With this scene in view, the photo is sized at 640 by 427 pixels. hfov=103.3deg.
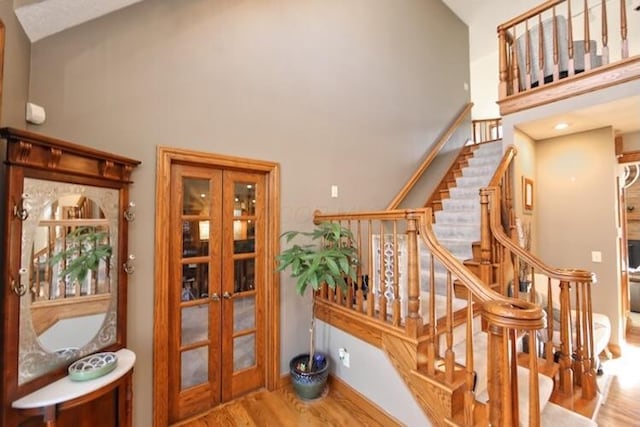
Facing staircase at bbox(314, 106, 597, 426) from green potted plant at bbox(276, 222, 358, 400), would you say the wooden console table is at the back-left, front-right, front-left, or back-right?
back-right

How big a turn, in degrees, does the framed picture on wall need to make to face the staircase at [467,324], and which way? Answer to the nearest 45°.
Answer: approximately 45° to its right

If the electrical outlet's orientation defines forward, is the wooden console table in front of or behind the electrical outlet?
in front

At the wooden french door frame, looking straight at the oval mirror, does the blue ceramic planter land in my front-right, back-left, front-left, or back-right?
back-left

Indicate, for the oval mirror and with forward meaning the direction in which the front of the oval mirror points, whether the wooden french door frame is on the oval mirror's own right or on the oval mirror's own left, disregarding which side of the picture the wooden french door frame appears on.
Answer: on the oval mirror's own left

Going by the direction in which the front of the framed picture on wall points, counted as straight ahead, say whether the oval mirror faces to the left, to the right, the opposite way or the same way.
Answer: to the left

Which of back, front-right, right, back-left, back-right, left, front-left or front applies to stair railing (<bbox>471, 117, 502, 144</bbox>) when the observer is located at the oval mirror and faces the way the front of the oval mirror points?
front-left

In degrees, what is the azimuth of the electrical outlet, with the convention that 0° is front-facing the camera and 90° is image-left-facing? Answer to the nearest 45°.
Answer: approximately 45°

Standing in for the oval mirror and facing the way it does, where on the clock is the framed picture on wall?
The framed picture on wall is roughly at 11 o'clock from the oval mirror.

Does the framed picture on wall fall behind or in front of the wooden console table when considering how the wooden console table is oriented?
in front
